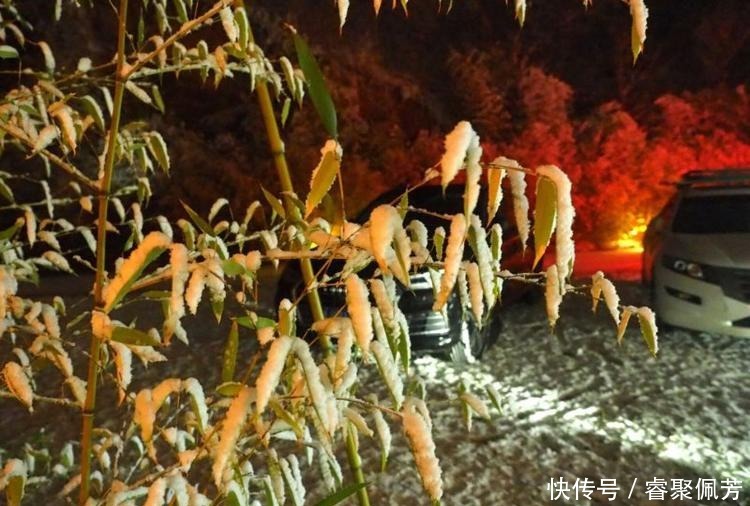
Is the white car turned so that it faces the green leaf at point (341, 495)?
yes

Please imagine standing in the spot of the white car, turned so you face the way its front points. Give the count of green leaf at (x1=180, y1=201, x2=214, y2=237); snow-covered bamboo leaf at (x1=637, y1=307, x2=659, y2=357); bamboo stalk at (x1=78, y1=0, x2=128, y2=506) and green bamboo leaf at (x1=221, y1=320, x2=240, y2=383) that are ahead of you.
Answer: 4

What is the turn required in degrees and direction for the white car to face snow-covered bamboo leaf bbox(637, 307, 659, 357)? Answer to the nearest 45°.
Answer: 0° — it already faces it

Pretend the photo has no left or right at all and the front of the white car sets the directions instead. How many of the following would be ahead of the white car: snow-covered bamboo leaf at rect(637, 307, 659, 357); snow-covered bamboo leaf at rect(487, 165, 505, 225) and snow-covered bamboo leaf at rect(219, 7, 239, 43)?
3

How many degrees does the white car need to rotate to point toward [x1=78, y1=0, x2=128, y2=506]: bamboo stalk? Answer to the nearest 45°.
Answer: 0° — it already faces it

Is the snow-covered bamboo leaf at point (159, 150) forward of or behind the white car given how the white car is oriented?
forward

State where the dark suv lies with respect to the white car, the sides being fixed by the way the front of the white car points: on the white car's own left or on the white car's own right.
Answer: on the white car's own right

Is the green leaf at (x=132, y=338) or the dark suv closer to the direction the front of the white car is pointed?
the green leaf

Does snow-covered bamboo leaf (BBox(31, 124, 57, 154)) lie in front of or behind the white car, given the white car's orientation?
in front

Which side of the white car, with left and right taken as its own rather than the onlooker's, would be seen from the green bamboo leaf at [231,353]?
front

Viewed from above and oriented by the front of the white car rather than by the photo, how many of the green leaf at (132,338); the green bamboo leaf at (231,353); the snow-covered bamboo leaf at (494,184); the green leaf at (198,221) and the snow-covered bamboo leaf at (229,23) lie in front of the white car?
5

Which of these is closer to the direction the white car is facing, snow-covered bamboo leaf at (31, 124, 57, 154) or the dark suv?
the snow-covered bamboo leaf

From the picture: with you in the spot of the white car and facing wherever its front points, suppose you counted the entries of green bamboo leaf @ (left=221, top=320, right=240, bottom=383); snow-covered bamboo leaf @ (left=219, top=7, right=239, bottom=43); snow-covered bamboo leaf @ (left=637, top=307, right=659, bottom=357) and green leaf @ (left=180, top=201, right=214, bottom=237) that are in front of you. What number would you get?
4

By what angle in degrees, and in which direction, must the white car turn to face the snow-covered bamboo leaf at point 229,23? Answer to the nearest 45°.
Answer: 0° — it already faces it

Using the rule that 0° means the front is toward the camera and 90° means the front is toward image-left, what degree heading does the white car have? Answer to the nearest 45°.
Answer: approximately 0°
